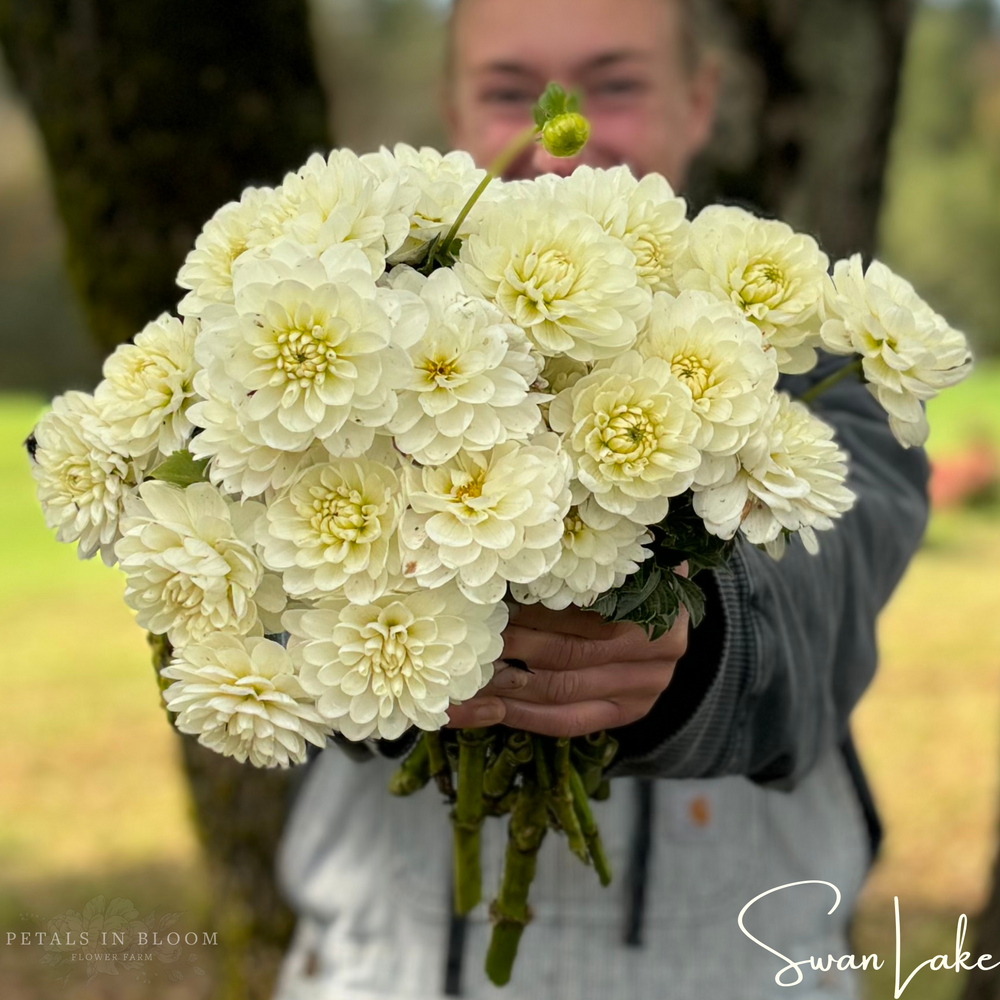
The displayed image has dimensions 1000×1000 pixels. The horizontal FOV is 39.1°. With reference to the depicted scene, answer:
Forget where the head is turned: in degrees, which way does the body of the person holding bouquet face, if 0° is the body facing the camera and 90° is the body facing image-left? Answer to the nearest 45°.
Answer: approximately 0°

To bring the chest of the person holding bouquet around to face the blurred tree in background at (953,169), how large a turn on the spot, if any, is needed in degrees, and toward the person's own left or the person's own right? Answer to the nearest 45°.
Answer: approximately 180°

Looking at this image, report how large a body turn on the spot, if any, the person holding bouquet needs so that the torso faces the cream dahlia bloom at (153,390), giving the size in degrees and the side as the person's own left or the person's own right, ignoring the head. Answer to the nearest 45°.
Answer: approximately 45° to the person's own right

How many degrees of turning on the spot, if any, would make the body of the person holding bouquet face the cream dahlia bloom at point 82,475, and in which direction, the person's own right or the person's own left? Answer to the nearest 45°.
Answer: approximately 45° to the person's own right
